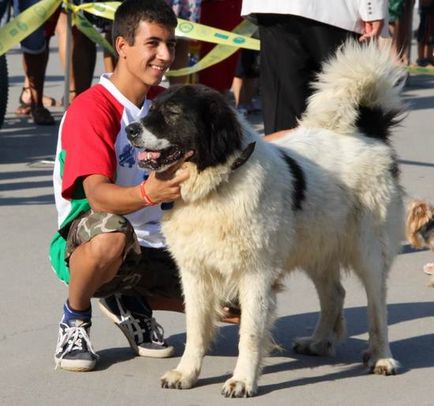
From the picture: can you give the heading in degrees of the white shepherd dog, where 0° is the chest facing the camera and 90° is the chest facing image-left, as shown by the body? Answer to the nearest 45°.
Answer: approximately 45°

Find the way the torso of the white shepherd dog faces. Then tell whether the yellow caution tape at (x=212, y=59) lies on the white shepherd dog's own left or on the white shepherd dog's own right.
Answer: on the white shepherd dog's own right

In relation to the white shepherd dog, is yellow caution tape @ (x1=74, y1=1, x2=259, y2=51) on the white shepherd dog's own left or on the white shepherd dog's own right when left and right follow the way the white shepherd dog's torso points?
on the white shepherd dog's own right

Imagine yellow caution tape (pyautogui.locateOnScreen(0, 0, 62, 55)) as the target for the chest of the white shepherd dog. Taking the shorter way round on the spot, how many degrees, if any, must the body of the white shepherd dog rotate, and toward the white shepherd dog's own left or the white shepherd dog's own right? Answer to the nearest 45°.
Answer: approximately 90° to the white shepherd dog's own right
